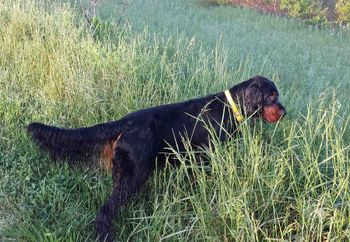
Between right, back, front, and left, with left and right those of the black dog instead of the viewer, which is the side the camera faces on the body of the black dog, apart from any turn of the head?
right
